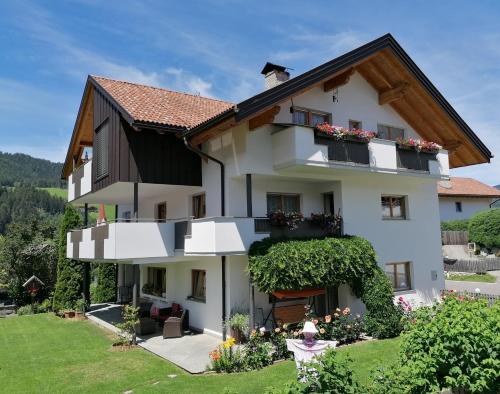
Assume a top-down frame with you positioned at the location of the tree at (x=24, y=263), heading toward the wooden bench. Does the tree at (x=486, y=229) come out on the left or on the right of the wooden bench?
left
